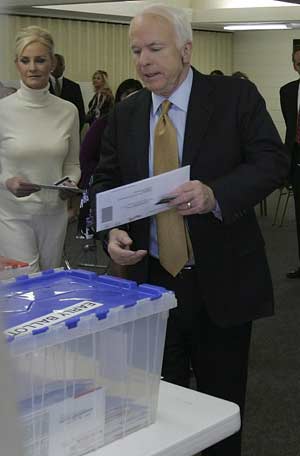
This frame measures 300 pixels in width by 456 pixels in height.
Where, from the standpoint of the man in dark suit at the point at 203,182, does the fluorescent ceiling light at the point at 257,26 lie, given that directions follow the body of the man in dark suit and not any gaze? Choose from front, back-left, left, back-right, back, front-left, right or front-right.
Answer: back-right

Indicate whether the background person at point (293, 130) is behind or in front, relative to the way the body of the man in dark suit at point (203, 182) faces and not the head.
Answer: behind

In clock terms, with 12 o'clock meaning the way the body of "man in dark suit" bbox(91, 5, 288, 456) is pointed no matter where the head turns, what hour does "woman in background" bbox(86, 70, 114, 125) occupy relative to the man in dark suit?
The woman in background is roughly at 4 o'clock from the man in dark suit.

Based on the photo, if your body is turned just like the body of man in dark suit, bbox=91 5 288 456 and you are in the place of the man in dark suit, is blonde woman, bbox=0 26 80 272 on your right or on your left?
on your right

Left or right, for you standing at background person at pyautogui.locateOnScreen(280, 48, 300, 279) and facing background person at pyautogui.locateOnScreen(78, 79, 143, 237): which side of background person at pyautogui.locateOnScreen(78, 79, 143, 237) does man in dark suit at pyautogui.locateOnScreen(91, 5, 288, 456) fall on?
left

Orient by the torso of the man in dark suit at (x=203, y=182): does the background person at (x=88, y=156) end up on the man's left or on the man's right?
on the man's right

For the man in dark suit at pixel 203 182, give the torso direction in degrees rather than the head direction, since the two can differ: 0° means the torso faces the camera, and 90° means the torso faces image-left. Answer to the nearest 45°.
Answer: approximately 45°

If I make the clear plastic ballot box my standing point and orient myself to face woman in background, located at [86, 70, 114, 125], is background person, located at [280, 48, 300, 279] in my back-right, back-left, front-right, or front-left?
front-right

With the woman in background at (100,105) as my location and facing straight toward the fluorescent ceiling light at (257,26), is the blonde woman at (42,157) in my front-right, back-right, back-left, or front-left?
back-right

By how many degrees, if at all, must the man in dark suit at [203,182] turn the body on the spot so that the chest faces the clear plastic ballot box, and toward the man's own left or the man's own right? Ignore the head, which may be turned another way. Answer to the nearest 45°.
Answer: approximately 45° to the man's own left

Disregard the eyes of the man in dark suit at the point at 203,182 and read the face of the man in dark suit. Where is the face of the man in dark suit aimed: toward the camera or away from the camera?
toward the camera
